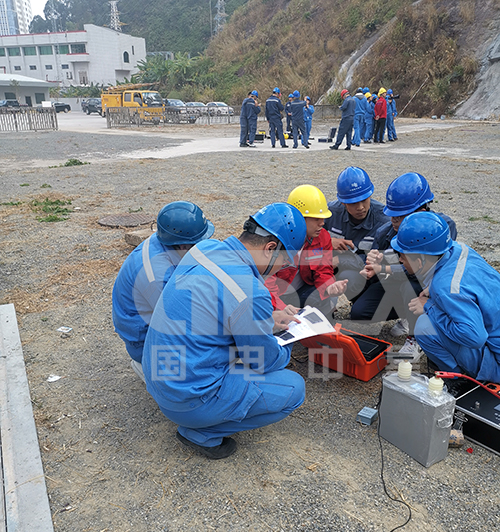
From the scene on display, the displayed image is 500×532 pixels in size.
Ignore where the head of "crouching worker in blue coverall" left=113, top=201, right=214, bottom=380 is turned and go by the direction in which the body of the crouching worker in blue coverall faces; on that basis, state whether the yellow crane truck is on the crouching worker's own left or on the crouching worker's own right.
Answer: on the crouching worker's own left

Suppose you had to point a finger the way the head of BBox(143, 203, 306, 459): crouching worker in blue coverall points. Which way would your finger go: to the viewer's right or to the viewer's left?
to the viewer's right

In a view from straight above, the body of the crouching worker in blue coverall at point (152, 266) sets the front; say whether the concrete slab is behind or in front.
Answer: behind

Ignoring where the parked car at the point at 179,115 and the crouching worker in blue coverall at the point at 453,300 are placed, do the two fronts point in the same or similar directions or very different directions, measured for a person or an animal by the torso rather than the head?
very different directions

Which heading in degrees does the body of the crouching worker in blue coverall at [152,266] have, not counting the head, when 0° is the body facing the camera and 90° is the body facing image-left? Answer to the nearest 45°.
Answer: approximately 270°

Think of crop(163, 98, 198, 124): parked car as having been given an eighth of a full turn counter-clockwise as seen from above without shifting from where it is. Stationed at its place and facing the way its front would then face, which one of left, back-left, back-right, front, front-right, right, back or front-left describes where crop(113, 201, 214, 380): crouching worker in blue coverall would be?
right

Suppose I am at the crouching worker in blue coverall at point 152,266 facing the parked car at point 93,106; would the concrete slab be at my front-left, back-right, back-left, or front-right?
back-left

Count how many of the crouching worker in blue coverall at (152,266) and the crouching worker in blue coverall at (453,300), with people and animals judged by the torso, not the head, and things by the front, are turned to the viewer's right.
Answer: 1

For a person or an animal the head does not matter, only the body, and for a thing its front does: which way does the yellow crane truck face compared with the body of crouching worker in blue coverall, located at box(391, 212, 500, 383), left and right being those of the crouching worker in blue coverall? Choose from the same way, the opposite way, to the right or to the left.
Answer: the opposite way

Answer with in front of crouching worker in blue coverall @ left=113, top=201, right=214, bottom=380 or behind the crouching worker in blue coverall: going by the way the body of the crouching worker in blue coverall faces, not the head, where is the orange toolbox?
in front

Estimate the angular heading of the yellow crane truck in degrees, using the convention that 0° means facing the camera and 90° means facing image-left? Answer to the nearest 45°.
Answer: approximately 315°

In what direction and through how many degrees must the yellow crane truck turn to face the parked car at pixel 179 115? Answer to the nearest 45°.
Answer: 0° — it already faces it

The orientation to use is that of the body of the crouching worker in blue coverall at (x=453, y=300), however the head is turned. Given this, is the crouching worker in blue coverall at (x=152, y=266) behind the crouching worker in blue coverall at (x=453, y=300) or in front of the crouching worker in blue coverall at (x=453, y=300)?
in front

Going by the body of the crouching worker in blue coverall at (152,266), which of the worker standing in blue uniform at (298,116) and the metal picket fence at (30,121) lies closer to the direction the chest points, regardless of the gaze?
the worker standing in blue uniform

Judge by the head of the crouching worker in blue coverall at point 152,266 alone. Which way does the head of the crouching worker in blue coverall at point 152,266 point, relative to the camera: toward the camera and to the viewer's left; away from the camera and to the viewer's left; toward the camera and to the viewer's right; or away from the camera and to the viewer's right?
away from the camera and to the viewer's right

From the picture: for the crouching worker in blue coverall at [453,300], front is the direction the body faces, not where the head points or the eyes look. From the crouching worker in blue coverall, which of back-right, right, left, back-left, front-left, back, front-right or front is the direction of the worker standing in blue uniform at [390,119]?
right
